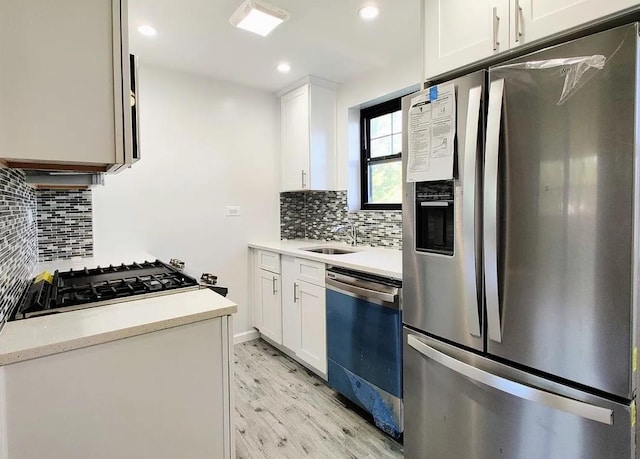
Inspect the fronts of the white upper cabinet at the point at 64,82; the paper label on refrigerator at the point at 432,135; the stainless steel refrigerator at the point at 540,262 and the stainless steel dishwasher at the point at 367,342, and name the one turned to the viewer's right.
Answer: the white upper cabinet

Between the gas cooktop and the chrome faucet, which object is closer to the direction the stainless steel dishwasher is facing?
the gas cooktop

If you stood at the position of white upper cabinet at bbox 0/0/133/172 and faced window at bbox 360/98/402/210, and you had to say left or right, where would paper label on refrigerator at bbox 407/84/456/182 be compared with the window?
right

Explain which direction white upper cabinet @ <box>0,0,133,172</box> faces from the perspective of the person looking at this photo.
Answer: facing to the right of the viewer

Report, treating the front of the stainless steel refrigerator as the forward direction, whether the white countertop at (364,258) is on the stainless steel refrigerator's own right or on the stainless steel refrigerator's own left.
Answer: on the stainless steel refrigerator's own right

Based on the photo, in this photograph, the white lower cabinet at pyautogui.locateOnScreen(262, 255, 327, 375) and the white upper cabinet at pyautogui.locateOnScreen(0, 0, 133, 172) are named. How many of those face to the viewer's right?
1

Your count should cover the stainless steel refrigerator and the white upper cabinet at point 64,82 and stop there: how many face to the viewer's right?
1

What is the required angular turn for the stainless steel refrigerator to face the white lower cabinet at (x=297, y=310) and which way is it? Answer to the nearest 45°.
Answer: approximately 90° to its right

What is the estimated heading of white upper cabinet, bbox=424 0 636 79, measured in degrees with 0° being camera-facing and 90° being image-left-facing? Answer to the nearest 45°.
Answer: approximately 45°
